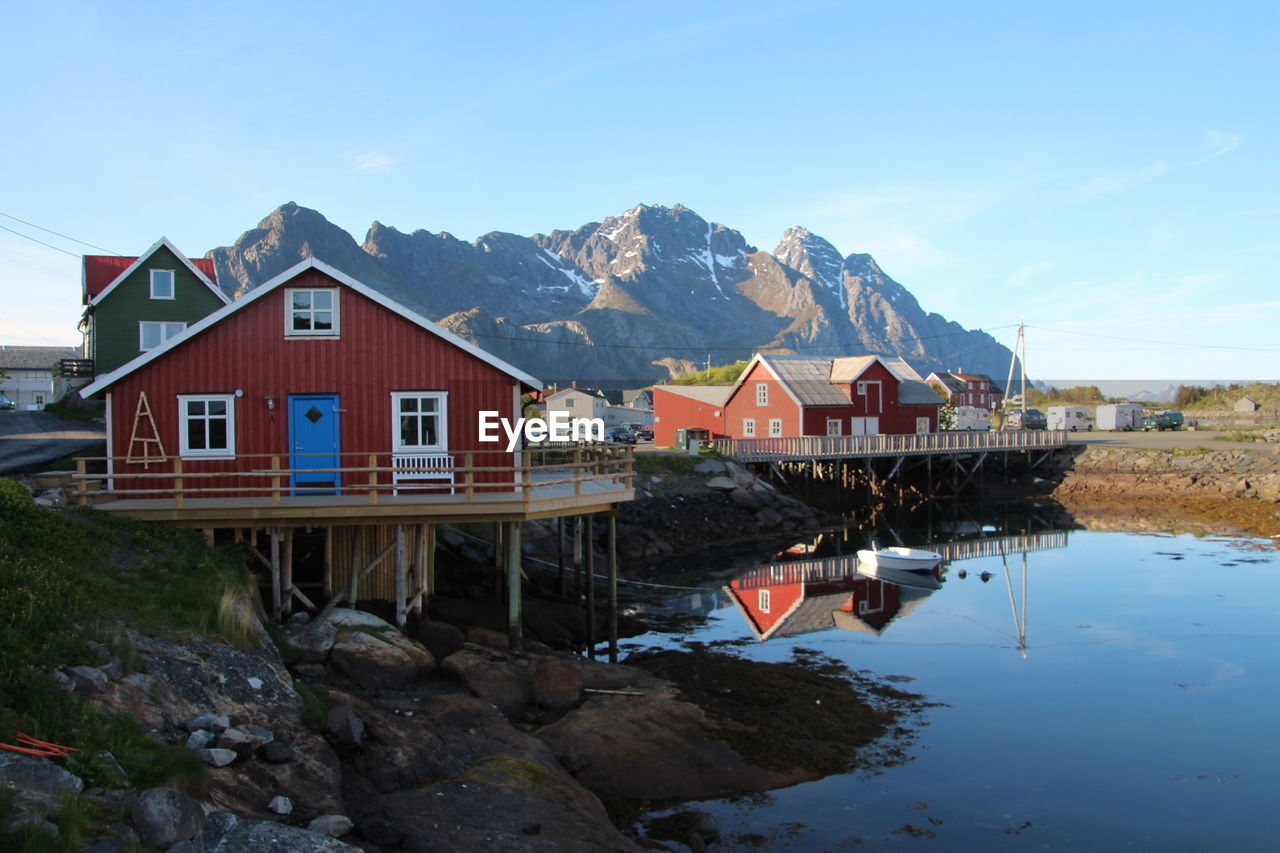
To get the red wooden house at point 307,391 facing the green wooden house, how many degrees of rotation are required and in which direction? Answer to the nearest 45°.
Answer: approximately 180°

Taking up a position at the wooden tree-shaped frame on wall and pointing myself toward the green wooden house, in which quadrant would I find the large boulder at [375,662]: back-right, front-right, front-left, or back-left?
back-right

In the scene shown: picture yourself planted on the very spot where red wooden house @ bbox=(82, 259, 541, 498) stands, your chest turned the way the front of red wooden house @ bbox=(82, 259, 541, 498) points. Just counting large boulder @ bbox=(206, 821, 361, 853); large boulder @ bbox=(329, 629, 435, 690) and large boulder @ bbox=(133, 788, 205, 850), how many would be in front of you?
3

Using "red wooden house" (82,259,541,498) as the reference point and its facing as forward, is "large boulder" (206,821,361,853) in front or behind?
in front

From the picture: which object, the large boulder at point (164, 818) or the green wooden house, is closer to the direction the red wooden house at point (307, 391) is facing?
the large boulder

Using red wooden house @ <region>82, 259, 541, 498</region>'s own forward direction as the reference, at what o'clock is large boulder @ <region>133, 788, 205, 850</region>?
The large boulder is roughly at 12 o'clock from the red wooden house.

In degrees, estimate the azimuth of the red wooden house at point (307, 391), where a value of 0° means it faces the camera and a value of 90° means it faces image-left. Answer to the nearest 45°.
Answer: approximately 0°

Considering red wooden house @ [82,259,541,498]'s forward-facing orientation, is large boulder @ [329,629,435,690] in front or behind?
in front

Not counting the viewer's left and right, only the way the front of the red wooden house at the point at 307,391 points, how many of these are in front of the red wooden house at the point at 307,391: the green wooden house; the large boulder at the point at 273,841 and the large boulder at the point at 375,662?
2

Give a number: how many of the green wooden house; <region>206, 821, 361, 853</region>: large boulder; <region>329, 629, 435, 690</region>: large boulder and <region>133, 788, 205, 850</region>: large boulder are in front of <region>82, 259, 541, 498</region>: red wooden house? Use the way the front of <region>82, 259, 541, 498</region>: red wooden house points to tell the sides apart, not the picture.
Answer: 3
